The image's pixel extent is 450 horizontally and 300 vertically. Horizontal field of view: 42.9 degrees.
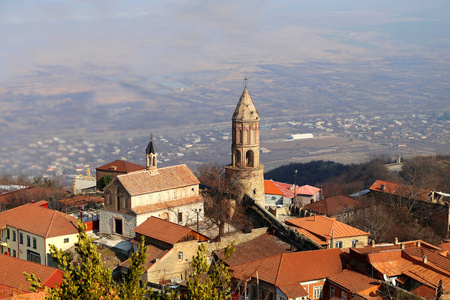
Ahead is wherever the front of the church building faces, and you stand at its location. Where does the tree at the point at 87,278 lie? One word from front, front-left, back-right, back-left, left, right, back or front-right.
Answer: front-left

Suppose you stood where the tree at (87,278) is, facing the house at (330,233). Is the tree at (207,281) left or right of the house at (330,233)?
right

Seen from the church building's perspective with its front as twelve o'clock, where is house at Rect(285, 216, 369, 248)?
The house is roughly at 8 o'clock from the church building.

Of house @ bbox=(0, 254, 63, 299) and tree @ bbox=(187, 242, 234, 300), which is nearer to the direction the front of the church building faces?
the house

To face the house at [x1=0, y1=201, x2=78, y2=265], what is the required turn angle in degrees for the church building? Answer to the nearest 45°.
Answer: approximately 45° to its right

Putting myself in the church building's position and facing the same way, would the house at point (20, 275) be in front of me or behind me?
in front

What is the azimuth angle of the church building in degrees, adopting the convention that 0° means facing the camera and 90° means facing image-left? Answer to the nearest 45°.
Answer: approximately 45°

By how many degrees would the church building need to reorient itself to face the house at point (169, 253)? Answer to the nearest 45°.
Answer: approximately 45° to its left

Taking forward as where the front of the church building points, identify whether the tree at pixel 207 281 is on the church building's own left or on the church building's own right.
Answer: on the church building's own left

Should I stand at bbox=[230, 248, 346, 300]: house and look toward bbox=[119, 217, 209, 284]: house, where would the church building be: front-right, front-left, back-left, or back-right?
front-right

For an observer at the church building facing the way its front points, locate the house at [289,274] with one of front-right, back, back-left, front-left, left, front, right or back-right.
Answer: left
